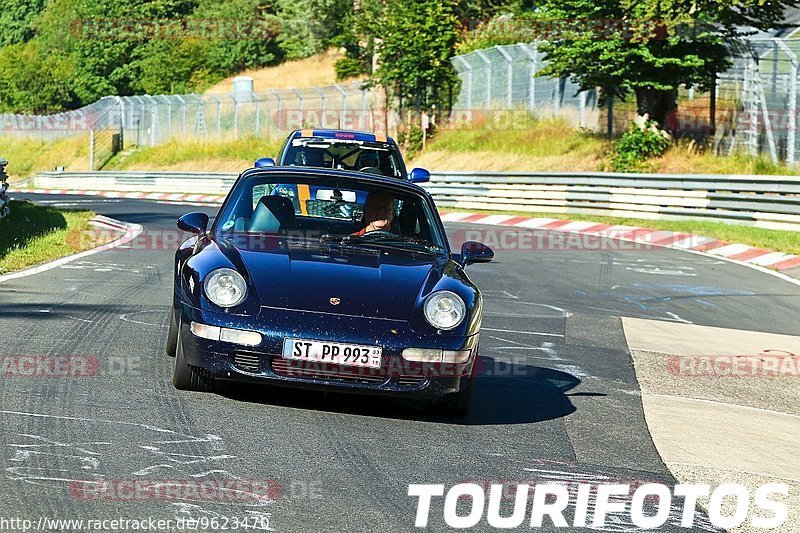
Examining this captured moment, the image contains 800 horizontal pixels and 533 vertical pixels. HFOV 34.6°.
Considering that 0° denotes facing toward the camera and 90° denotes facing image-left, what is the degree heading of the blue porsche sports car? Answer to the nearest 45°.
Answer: approximately 0°

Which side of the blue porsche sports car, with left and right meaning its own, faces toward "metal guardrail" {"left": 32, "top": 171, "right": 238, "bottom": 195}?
back

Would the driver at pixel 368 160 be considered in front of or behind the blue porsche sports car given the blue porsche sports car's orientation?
behind

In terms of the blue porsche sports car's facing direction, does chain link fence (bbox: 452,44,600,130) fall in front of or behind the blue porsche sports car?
behind

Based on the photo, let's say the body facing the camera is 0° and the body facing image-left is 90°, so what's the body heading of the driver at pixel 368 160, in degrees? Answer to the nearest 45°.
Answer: approximately 0°

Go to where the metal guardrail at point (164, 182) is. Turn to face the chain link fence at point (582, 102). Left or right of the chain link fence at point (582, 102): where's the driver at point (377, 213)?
right

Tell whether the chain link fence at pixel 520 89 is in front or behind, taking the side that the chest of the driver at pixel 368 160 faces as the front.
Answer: behind

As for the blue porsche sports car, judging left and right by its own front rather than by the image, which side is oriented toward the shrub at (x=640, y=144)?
back

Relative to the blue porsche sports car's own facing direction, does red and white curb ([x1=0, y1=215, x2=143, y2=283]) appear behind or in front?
behind

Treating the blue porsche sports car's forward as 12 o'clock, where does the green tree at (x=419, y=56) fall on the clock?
The green tree is roughly at 6 o'clock from the blue porsche sports car.

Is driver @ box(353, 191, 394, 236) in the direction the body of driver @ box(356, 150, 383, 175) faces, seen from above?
yes
